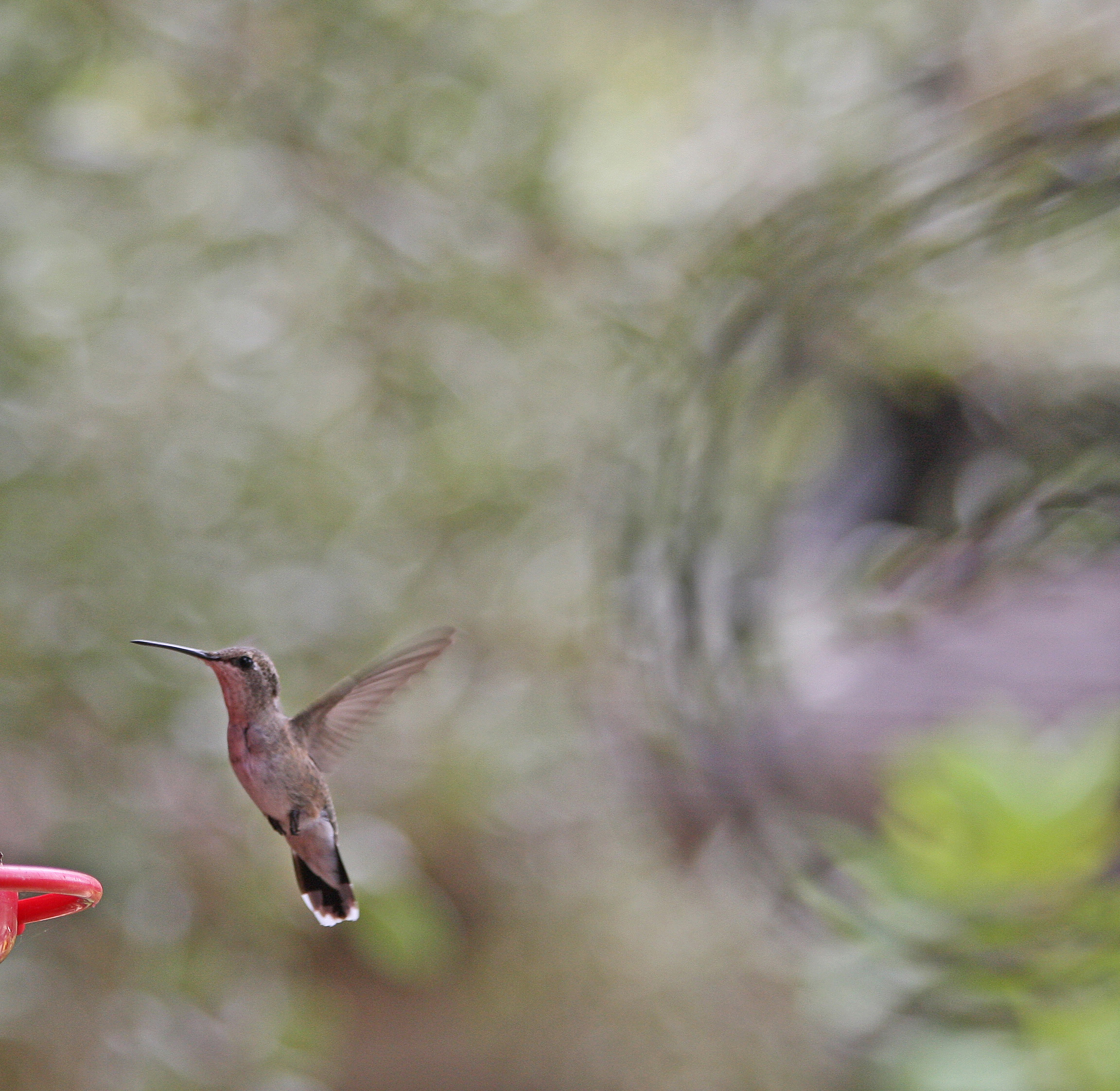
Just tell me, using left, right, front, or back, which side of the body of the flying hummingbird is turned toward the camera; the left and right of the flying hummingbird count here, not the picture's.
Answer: left
